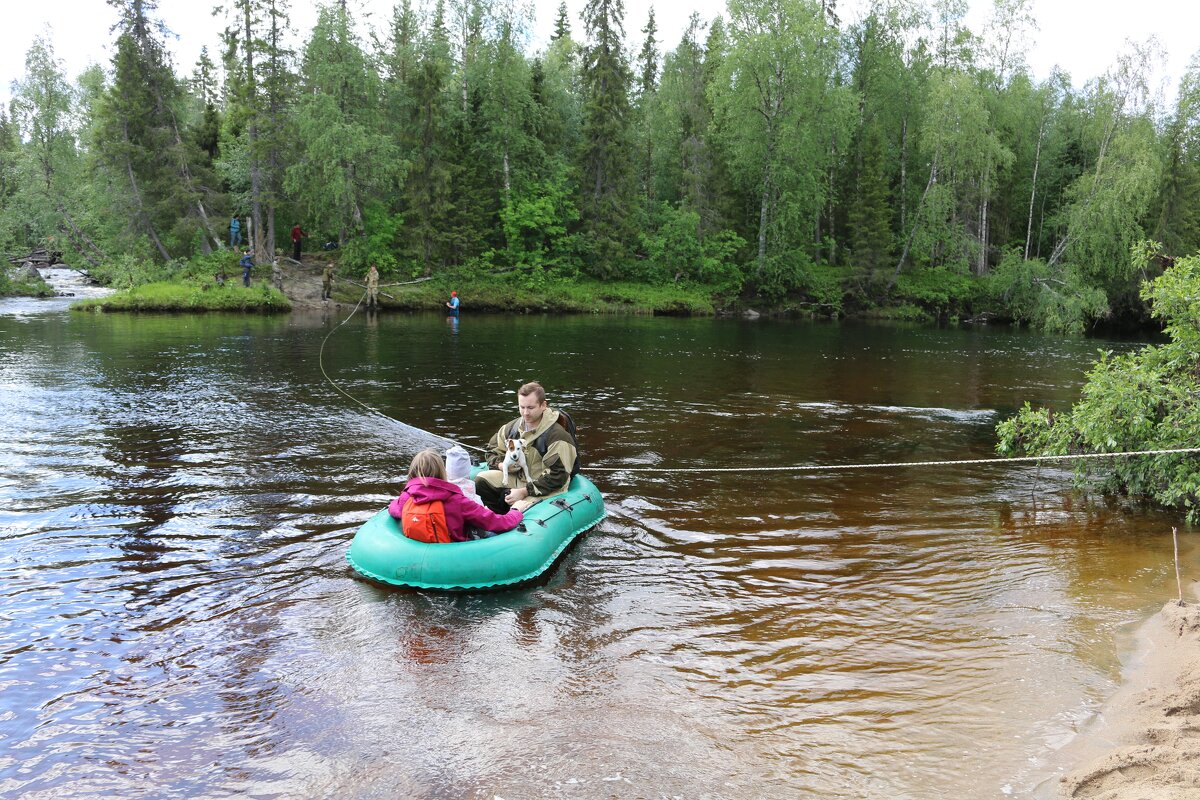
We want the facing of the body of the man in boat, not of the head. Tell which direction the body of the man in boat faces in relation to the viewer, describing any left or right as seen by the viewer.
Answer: facing the viewer and to the left of the viewer

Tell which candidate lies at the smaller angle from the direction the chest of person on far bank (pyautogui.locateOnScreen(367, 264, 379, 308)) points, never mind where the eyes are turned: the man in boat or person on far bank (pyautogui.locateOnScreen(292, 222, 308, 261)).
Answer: the man in boat

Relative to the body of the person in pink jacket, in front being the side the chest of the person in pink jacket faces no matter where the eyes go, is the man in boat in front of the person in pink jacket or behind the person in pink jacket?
in front

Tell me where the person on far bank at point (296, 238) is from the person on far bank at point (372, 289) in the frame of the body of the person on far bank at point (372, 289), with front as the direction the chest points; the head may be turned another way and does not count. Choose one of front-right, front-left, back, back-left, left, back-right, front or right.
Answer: back-right

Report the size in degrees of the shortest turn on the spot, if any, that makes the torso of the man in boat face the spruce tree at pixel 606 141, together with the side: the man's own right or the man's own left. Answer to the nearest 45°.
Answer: approximately 135° to the man's own right

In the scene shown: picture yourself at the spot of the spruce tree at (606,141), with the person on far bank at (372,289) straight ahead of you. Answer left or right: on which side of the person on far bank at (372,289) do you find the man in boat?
left

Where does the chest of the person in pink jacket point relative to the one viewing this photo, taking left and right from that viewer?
facing away from the viewer and to the right of the viewer

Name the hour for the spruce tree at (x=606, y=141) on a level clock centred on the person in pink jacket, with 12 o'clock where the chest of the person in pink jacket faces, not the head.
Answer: The spruce tree is roughly at 11 o'clock from the person in pink jacket.

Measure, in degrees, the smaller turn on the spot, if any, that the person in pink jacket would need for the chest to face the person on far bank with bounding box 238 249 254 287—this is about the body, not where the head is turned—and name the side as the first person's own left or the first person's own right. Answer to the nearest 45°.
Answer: approximately 45° to the first person's own left

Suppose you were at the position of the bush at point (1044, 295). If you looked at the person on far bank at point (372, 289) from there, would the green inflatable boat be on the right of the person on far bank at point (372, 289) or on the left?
left

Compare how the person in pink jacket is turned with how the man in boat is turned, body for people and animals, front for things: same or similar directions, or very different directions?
very different directions

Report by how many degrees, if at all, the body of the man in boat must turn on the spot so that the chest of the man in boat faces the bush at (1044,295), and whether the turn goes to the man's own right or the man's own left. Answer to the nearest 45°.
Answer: approximately 180°

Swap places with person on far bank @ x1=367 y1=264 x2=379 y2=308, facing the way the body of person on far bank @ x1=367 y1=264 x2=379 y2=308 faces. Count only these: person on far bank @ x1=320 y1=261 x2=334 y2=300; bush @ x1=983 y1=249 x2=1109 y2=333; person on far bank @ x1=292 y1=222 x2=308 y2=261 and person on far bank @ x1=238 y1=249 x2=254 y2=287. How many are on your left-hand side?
1

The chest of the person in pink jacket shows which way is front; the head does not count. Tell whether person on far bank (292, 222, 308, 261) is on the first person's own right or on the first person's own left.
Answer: on the first person's own left

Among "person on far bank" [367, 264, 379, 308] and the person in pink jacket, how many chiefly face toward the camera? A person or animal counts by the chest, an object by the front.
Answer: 1

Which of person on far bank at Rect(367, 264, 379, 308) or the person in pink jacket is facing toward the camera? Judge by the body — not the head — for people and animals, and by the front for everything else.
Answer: the person on far bank

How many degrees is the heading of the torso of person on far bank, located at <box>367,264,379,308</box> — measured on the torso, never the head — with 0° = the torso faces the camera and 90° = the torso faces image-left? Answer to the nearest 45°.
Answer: approximately 0°
